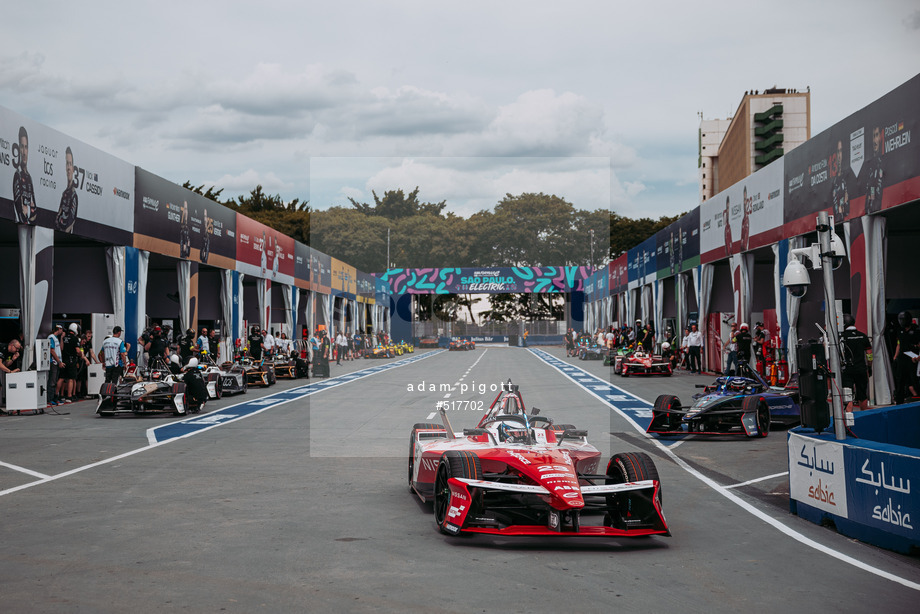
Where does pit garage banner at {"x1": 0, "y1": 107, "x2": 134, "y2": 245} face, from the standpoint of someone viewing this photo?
facing the viewer and to the right of the viewer

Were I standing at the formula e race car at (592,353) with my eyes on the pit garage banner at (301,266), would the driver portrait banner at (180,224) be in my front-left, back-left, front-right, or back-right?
front-left

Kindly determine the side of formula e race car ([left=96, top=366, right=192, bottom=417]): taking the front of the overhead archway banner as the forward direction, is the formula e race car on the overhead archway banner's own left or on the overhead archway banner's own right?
on the overhead archway banner's own right

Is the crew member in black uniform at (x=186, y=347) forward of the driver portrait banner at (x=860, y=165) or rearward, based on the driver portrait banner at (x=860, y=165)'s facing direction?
forward

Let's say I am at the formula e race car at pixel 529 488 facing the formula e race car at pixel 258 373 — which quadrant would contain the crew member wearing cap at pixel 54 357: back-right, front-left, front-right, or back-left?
front-left

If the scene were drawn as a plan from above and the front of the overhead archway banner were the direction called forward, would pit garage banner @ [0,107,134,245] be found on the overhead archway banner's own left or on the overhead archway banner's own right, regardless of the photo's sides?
on the overhead archway banner's own right

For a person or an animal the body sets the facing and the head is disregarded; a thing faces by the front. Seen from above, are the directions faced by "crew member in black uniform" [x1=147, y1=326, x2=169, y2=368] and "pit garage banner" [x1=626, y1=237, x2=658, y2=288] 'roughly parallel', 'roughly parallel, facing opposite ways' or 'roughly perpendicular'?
roughly perpendicular

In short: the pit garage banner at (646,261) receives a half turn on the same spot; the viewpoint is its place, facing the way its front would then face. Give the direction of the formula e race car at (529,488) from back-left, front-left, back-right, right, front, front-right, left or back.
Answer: back-right

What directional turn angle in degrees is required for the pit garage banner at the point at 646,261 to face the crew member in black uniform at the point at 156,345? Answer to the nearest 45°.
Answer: approximately 90° to its left

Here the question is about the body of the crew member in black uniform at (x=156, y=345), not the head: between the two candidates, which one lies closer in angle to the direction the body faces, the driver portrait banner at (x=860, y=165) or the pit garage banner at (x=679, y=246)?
the driver portrait banner

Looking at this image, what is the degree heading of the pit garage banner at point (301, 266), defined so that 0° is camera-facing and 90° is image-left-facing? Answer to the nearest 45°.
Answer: approximately 315°

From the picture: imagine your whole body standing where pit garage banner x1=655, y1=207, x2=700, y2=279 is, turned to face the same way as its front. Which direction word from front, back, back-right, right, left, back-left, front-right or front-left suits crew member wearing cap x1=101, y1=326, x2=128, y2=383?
front

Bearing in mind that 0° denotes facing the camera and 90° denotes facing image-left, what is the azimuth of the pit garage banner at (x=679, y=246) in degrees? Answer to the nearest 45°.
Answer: approximately 45°
